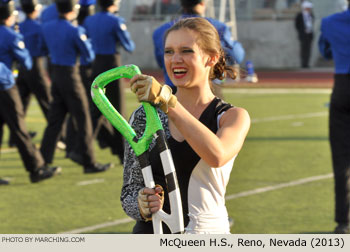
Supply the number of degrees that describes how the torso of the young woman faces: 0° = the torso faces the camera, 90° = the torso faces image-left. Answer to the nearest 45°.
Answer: approximately 45°
